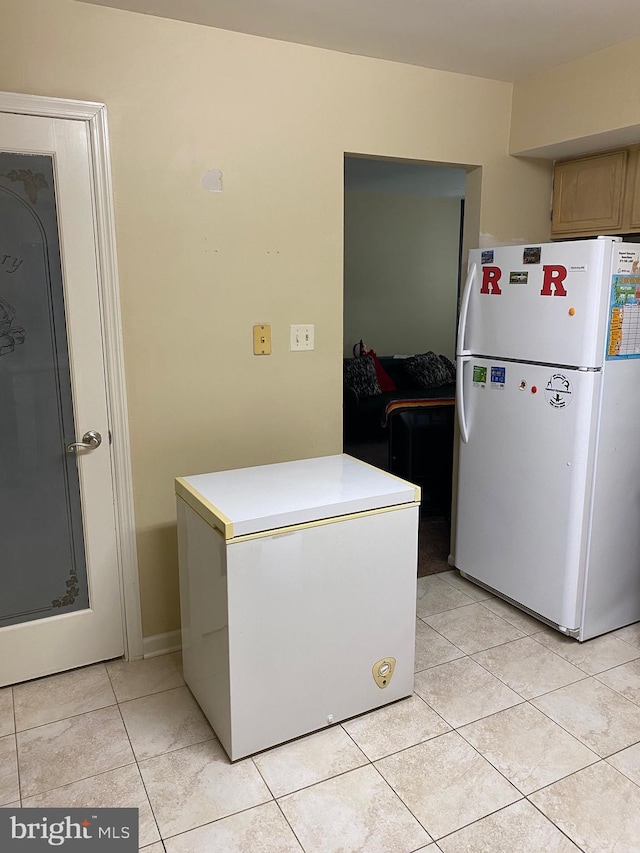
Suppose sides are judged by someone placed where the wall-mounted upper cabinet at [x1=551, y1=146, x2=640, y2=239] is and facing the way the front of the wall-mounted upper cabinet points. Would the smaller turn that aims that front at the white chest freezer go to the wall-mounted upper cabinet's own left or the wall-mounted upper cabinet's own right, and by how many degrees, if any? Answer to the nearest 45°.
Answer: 0° — it already faces it

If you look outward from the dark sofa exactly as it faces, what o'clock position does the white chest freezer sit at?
The white chest freezer is roughly at 12 o'clock from the dark sofa.

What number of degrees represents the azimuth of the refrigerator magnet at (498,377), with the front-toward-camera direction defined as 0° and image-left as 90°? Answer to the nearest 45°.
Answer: approximately 45°

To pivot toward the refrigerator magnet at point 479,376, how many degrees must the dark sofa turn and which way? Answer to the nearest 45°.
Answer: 0° — it already faces it

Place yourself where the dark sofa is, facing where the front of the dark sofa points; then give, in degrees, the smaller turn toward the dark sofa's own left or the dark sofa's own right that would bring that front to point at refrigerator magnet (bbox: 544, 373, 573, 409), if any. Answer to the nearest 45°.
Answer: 0° — it already faces it

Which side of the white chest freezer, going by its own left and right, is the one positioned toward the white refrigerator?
left

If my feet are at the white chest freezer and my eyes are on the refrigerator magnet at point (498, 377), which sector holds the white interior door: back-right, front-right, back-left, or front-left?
back-left

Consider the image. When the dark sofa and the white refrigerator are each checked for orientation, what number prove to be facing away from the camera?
0

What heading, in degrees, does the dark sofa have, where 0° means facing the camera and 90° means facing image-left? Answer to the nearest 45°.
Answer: approximately 0°

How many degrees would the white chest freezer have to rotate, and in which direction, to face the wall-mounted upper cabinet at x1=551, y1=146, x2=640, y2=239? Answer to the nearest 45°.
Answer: approximately 90° to its left

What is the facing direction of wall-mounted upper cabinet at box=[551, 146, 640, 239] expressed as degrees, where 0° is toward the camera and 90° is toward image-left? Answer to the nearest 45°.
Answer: approximately 45°

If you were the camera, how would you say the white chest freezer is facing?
facing the viewer and to the right of the viewer

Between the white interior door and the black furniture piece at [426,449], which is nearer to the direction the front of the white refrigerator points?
the white interior door
